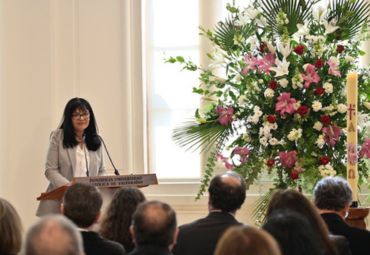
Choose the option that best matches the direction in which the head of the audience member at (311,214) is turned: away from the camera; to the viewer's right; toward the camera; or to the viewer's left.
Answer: away from the camera

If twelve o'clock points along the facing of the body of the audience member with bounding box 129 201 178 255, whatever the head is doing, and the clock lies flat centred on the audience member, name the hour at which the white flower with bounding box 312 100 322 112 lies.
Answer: The white flower is roughly at 1 o'clock from the audience member.

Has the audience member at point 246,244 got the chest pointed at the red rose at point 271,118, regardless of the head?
yes

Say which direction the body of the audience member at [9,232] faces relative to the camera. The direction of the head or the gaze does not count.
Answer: away from the camera

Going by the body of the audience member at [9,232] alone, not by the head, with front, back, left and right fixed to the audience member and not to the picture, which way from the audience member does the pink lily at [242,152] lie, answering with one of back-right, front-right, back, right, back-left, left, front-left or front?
front-right

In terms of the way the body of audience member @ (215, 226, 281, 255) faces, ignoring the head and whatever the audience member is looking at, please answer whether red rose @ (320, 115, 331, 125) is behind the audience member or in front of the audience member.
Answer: in front

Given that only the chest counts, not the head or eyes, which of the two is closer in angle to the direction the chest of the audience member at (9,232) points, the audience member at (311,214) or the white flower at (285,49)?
the white flower

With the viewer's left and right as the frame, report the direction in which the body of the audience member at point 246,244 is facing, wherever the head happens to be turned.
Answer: facing away from the viewer

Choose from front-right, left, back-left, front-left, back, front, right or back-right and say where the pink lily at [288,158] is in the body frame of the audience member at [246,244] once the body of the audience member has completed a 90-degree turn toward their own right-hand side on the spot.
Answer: left

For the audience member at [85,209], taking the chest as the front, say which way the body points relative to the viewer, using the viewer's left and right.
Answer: facing away from the viewer

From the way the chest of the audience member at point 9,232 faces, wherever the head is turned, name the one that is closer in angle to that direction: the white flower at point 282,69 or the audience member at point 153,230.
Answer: the white flower

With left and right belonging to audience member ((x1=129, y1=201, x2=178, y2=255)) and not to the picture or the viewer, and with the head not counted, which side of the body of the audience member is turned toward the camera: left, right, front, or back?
back

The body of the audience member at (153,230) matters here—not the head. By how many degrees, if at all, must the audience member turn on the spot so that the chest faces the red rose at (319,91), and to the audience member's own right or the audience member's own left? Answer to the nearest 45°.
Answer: approximately 45° to the audience member's own right

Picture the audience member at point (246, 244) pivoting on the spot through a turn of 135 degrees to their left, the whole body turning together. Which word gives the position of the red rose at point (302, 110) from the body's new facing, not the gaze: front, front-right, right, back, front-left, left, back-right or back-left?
back-right

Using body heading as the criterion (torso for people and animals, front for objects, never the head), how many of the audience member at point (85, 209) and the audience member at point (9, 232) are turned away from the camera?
2
